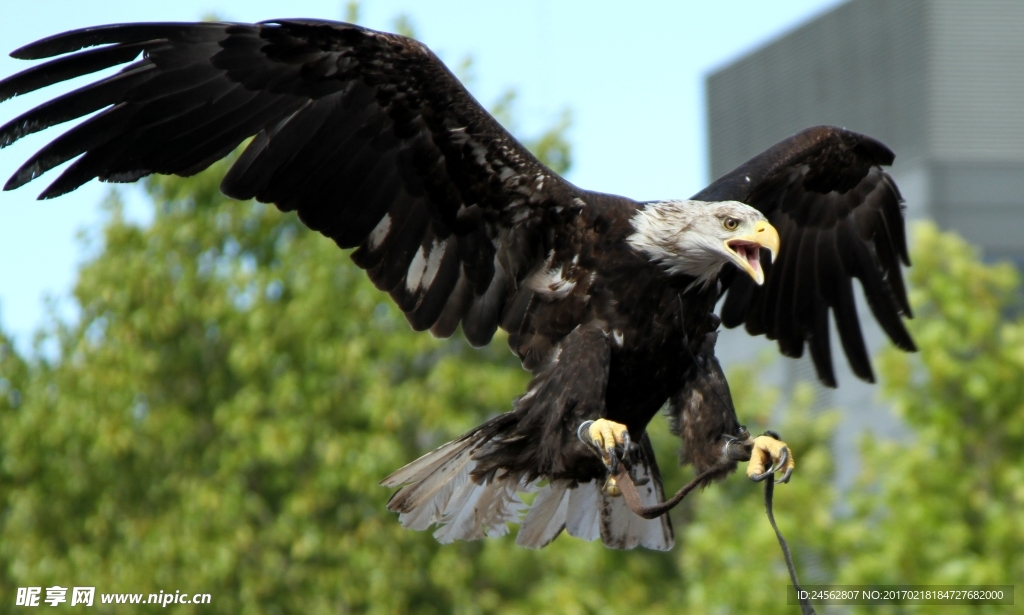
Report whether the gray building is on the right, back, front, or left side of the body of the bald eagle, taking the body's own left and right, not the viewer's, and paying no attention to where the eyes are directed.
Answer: left

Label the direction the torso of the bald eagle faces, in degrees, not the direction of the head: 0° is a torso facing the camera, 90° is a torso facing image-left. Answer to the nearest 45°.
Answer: approximately 315°
